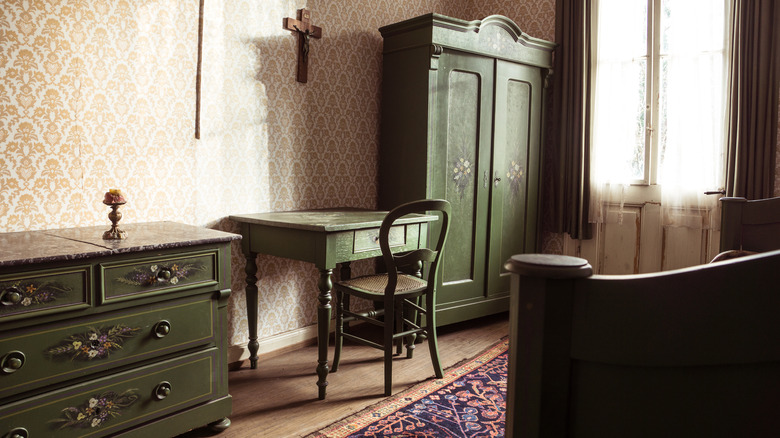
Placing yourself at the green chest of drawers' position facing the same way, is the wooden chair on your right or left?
on your left

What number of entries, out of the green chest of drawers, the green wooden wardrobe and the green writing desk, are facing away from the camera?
0

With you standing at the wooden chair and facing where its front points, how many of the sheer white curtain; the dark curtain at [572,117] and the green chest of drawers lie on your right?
2

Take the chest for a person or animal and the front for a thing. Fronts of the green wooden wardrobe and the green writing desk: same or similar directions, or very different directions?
same or similar directions

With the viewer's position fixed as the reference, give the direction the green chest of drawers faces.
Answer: facing the viewer and to the right of the viewer

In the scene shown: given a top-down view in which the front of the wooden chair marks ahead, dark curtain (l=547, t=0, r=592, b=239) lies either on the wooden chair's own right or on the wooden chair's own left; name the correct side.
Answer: on the wooden chair's own right

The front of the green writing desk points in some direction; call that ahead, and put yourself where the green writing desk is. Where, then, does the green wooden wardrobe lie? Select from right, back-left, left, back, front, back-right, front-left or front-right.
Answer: left

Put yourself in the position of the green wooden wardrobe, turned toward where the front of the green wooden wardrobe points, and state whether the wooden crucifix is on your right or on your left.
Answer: on your right

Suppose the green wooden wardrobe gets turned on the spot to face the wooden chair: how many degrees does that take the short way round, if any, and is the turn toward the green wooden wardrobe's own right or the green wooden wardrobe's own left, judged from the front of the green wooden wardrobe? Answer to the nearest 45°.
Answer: approximately 45° to the green wooden wardrobe's own right

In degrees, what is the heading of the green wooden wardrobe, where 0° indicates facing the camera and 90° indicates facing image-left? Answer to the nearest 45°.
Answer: approximately 315°

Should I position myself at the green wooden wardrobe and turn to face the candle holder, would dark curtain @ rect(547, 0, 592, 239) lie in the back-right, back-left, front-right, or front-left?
back-left

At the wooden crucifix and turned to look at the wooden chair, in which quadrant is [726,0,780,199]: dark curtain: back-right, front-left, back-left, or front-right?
front-left

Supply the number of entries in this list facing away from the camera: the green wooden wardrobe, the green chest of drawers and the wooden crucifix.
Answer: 0

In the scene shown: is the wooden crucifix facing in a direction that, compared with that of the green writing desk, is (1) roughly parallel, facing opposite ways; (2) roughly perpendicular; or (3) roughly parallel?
roughly parallel
